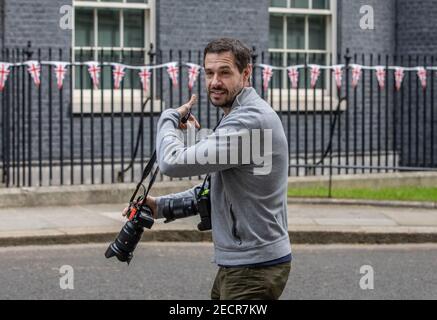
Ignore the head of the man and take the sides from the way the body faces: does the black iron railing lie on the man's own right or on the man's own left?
on the man's own right

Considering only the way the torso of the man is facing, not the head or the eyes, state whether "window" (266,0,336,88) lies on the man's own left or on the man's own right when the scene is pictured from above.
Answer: on the man's own right

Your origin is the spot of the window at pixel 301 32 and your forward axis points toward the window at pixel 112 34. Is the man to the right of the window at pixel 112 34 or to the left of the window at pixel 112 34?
left

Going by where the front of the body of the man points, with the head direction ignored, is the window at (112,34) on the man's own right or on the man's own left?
on the man's own right

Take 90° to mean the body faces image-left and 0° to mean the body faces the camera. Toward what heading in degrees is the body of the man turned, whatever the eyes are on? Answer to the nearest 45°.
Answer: approximately 90°
